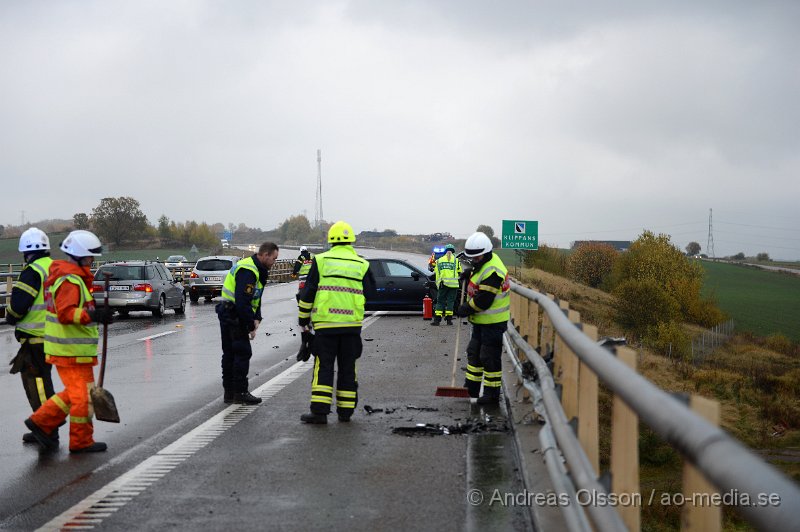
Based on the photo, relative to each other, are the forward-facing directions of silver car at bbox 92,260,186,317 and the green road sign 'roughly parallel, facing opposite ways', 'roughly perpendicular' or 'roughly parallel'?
roughly parallel, facing opposite ways

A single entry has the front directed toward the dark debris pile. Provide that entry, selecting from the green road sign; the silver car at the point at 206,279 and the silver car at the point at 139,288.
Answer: the green road sign

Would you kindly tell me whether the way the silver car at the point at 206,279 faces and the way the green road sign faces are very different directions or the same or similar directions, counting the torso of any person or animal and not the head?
very different directions

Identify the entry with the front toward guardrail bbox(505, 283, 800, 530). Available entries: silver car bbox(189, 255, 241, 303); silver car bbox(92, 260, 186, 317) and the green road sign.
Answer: the green road sign

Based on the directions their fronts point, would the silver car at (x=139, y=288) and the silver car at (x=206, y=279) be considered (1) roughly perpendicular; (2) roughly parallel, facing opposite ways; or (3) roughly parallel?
roughly parallel

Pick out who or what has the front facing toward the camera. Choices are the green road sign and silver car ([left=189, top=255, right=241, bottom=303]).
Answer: the green road sign

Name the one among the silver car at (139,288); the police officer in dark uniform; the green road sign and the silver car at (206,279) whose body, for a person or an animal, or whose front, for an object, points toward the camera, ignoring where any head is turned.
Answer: the green road sign

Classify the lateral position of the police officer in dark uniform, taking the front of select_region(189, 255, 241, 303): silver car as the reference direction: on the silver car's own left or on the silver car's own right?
on the silver car's own right

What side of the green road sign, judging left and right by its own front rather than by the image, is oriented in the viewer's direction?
front

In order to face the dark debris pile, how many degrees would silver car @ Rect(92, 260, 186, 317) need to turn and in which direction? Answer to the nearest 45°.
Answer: approximately 135° to its right

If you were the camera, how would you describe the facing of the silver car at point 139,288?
facing away from the viewer and to the right of the viewer

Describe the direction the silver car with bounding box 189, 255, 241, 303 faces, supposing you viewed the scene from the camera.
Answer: facing away from the viewer and to the right of the viewer

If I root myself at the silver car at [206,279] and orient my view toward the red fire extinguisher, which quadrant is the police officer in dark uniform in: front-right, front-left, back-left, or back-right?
front-right

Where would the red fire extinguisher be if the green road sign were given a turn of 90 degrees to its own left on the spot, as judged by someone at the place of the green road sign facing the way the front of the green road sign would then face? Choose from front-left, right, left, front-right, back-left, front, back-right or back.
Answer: right

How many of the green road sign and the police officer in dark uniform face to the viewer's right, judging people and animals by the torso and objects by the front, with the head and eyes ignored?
1

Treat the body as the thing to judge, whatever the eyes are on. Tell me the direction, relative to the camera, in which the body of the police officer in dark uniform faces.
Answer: to the viewer's right
